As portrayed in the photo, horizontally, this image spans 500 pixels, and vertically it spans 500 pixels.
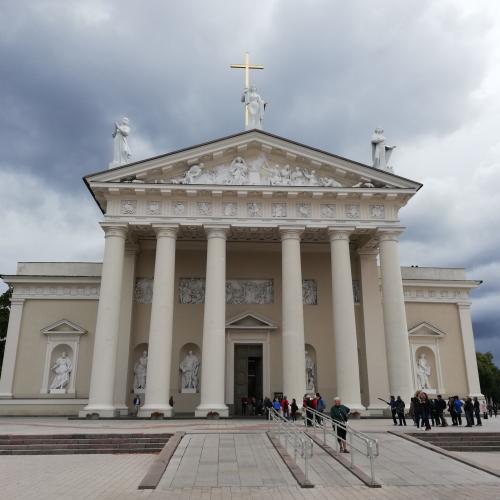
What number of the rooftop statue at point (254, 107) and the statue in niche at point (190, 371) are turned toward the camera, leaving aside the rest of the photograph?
2

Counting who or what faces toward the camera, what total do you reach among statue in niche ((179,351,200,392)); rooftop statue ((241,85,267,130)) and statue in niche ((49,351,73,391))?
3

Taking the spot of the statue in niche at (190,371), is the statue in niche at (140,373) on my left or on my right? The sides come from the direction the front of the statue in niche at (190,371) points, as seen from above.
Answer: on my right

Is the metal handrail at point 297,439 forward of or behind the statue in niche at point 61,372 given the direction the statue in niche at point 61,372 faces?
forward

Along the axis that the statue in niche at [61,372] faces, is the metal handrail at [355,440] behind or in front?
in front

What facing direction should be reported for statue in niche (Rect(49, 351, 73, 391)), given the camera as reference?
facing the viewer

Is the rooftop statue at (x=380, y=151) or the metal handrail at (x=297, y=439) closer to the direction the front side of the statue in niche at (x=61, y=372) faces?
the metal handrail

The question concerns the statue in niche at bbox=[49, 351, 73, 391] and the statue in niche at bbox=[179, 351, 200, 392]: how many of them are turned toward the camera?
2

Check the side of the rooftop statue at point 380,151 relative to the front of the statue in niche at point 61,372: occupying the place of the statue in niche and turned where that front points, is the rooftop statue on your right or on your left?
on your left

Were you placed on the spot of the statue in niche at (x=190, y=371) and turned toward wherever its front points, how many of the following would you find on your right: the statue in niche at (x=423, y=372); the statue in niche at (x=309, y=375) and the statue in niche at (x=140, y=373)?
1

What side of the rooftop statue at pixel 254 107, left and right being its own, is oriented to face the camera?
front

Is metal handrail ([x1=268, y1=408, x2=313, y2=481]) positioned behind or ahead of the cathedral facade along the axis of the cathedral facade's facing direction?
ahead

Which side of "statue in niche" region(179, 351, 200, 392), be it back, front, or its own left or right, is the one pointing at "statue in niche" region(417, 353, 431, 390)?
left

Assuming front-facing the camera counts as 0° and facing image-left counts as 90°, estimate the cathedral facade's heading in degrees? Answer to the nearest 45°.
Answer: approximately 0°
